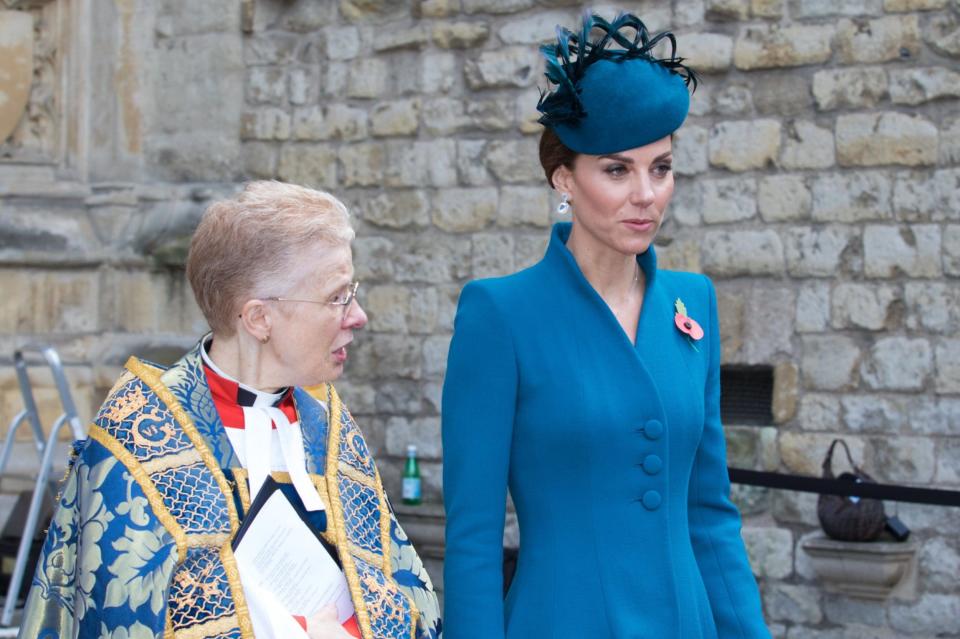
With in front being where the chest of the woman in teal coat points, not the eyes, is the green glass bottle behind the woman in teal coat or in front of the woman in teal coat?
behind

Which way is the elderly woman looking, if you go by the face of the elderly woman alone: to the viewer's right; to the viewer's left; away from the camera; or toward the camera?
to the viewer's right

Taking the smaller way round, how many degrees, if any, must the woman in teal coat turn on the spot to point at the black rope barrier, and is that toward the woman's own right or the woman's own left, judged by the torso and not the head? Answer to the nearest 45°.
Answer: approximately 135° to the woman's own left

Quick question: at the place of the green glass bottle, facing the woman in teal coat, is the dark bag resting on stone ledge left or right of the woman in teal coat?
left

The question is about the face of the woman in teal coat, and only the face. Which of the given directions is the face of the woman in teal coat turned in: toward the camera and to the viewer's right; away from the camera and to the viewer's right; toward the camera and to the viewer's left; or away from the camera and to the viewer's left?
toward the camera and to the viewer's right

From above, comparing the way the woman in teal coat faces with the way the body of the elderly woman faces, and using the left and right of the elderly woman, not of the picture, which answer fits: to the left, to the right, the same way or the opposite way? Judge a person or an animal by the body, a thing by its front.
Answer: the same way

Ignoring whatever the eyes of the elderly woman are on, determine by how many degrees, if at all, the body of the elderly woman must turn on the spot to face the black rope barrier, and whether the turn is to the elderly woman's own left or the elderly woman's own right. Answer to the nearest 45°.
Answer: approximately 90° to the elderly woman's own left

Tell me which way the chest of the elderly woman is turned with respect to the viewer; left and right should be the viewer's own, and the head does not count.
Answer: facing the viewer and to the right of the viewer

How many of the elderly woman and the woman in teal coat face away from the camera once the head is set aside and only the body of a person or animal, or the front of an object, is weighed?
0

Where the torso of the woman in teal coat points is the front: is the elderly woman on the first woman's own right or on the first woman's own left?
on the first woman's own right

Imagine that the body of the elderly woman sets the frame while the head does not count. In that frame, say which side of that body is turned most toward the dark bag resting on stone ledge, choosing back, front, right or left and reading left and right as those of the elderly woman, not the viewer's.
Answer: left

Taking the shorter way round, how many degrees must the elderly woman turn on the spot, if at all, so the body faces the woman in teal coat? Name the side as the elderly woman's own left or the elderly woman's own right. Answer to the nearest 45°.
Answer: approximately 45° to the elderly woman's own left
